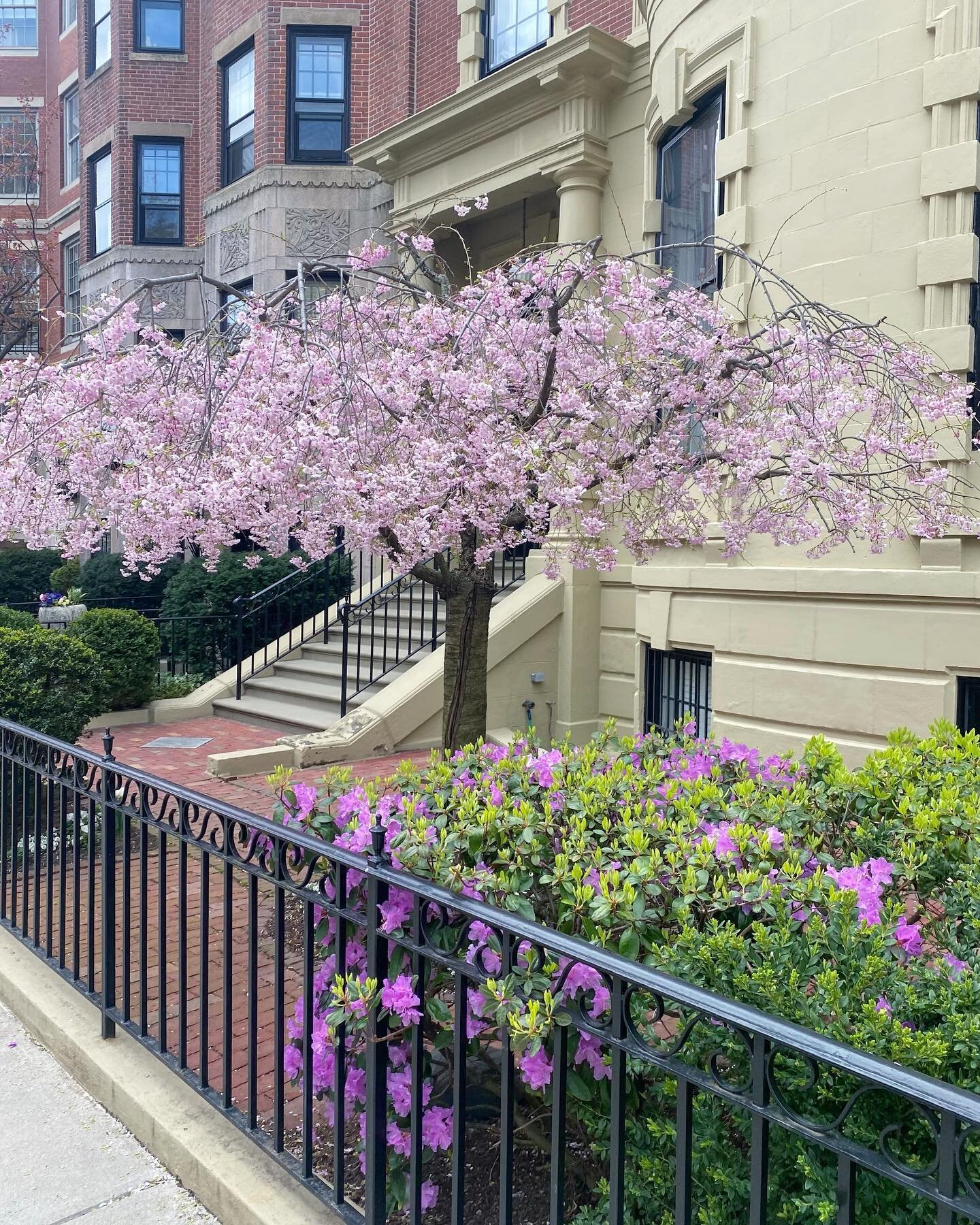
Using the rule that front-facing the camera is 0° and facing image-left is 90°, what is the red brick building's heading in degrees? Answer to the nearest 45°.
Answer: approximately 45°

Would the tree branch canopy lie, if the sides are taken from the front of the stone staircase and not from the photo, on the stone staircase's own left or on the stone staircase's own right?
on the stone staircase's own left

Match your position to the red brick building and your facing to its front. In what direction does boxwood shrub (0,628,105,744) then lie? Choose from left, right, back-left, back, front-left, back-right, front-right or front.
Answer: front-left

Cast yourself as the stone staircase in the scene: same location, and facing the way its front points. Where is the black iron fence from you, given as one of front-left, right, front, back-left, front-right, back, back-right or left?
front-left

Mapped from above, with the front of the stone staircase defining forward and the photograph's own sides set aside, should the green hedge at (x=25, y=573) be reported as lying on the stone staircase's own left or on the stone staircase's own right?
on the stone staircase's own right

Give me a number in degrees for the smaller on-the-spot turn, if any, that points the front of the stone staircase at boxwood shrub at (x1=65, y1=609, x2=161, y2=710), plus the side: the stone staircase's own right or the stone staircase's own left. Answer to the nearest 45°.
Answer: approximately 45° to the stone staircase's own right

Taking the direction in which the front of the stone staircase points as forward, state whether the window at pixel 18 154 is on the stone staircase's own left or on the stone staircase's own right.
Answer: on the stone staircase's own right
